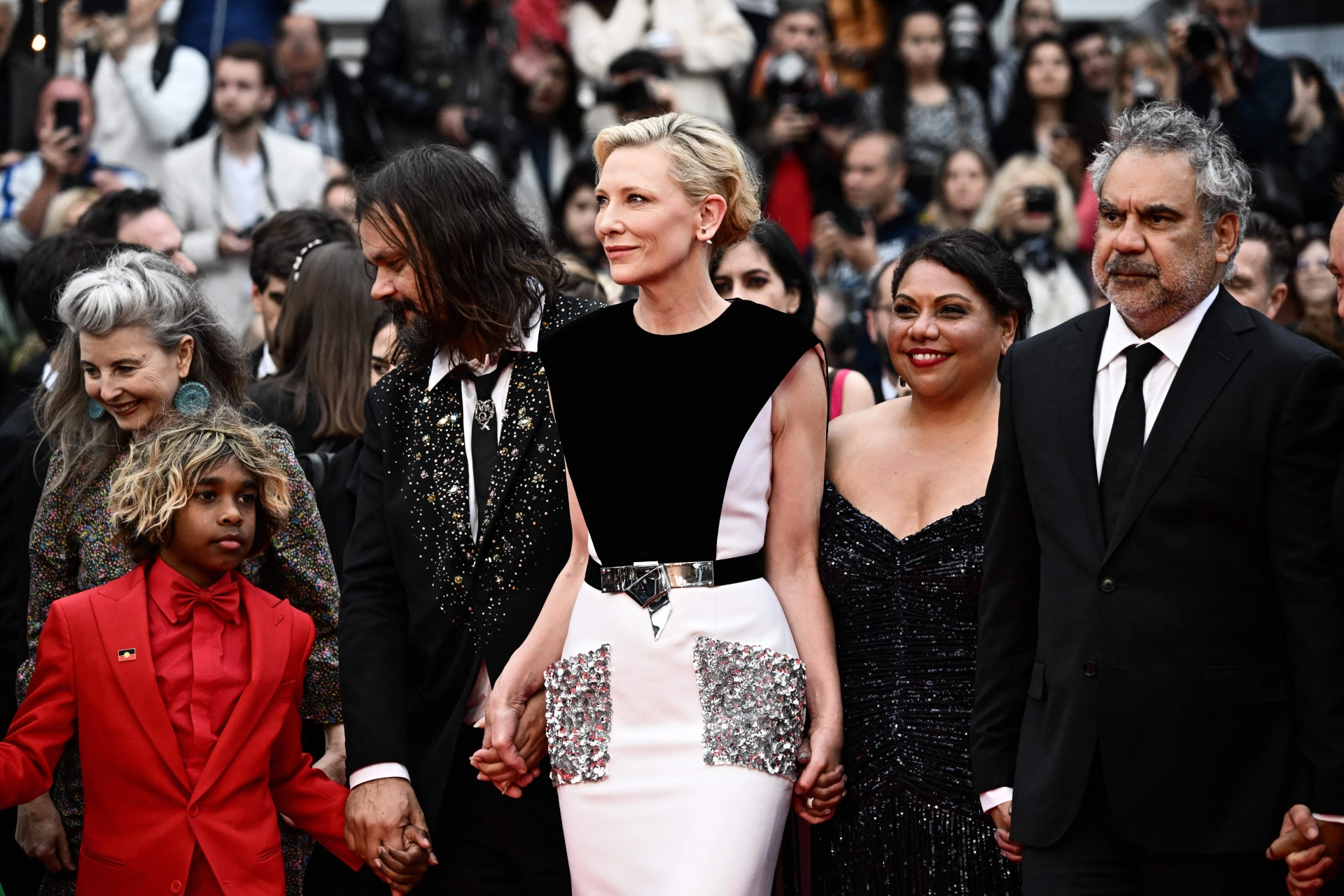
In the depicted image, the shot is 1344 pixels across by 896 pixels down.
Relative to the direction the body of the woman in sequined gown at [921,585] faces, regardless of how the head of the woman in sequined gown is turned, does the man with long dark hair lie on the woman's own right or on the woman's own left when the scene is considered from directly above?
on the woman's own right

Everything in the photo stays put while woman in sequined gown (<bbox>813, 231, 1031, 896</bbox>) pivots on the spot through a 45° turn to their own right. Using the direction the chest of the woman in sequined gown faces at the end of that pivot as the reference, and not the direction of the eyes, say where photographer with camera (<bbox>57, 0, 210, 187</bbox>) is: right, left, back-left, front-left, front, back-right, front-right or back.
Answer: right

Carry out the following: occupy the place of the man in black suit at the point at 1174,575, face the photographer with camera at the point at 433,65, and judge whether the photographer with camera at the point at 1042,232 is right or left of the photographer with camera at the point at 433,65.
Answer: right

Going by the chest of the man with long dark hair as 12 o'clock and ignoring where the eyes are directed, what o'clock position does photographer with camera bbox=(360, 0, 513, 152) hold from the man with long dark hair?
The photographer with camera is roughly at 6 o'clock from the man with long dark hair.

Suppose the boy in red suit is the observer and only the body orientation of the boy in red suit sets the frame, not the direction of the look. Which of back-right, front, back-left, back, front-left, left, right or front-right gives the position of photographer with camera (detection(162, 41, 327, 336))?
back
